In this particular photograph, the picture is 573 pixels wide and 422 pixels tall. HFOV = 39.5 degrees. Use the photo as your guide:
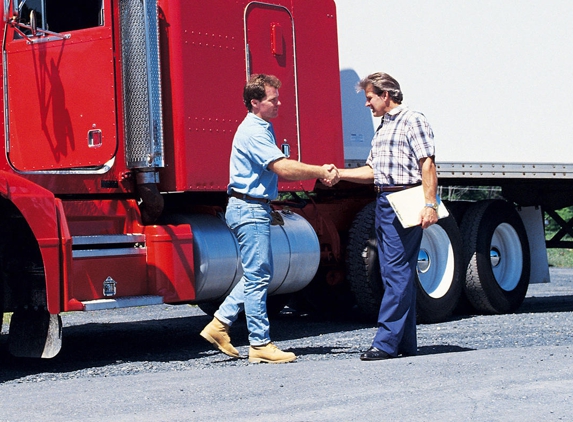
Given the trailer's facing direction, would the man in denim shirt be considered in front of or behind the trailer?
in front

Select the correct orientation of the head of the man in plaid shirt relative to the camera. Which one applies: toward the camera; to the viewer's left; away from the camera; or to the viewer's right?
to the viewer's left

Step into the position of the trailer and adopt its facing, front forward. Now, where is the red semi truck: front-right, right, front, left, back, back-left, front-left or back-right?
front

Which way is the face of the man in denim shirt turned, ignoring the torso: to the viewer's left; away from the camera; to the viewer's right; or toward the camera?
to the viewer's right

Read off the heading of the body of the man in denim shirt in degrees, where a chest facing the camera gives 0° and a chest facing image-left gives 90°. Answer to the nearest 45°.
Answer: approximately 270°

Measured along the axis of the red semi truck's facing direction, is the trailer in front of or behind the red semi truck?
behind

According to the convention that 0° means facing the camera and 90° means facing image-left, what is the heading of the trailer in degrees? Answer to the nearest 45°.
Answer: approximately 45°

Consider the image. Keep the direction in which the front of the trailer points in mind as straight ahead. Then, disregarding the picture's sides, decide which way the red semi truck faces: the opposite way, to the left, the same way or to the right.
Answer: the same way

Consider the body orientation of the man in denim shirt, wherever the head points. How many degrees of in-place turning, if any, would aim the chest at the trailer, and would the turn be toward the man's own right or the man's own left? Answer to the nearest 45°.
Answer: approximately 45° to the man's own left

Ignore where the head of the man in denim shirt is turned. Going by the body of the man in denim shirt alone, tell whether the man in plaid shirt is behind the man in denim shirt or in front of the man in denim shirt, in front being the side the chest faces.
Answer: in front

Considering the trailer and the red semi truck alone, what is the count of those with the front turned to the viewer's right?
0

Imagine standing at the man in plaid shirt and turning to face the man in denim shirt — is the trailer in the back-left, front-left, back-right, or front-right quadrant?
back-right

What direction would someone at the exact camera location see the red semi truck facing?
facing the viewer and to the left of the viewer
